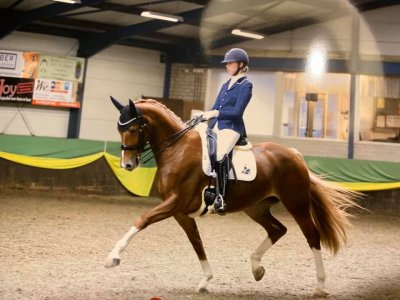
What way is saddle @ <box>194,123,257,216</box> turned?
to the viewer's left

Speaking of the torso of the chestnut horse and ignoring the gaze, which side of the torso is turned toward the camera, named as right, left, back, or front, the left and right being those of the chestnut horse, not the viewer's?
left

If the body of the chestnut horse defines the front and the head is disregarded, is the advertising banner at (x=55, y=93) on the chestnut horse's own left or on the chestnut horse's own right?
on the chestnut horse's own right

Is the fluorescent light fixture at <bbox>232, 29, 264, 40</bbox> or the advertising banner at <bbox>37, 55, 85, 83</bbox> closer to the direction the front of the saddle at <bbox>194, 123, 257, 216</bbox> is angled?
the advertising banner

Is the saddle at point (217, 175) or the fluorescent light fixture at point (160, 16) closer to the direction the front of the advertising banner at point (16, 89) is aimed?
the saddle

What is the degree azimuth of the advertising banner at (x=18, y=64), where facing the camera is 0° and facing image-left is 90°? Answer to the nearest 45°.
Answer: approximately 0°

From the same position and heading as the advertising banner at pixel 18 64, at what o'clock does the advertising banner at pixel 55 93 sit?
the advertising banner at pixel 55 93 is roughly at 9 o'clock from the advertising banner at pixel 18 64.

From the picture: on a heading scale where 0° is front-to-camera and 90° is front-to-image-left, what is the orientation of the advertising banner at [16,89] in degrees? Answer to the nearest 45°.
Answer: approximately 0°
